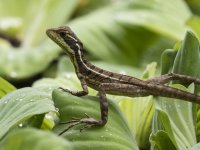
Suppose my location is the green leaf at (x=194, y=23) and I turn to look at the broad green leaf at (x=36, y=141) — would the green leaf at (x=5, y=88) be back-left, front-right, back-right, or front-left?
front-right

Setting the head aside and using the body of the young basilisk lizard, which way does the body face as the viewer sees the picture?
to the viewer's left

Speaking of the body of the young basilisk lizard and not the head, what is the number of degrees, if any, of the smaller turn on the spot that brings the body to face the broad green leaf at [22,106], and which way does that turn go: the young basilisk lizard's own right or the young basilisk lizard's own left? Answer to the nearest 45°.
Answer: approximately 45° to the young basilisk lizard's own left

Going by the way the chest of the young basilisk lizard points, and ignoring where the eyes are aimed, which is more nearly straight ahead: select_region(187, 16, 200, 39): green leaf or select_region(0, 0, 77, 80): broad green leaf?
the broad green leaf

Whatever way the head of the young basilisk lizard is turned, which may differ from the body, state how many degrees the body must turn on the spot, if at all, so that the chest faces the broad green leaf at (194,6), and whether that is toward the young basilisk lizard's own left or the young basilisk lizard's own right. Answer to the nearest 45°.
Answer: approximately 90° to the young basilisk lizard's own right

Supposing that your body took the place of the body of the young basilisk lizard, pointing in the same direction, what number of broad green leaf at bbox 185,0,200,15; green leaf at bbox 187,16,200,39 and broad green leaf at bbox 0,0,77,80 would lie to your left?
0

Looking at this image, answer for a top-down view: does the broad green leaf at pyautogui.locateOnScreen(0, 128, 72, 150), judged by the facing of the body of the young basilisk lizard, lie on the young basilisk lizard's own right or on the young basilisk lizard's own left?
on the young basilisk lizard's own left

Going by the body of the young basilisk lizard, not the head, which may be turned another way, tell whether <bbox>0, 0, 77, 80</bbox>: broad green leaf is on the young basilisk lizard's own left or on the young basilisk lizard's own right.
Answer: on the young basilisk lizard's own right

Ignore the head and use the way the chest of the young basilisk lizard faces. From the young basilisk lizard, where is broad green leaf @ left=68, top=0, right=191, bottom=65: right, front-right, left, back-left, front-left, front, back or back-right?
right
